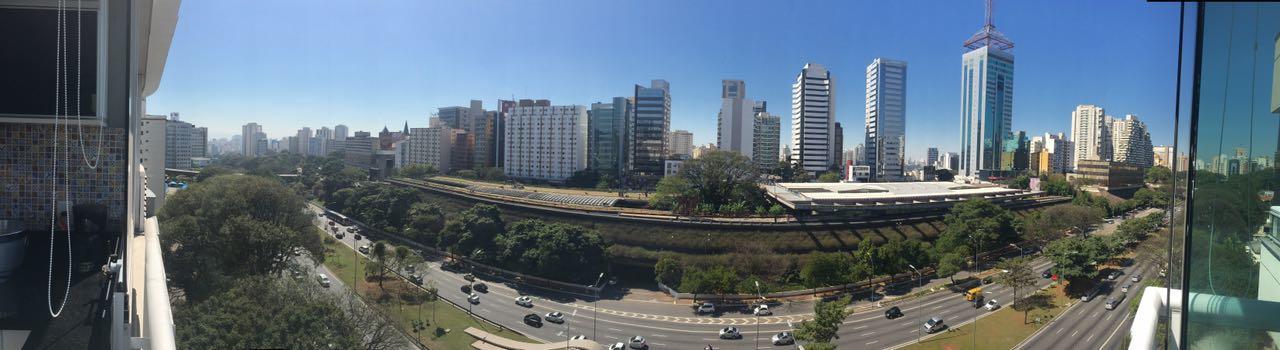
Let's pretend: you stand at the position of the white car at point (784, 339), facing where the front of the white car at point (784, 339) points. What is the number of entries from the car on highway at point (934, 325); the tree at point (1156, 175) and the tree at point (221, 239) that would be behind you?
1

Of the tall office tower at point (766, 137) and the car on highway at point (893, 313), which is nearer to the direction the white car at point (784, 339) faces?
the car on highway

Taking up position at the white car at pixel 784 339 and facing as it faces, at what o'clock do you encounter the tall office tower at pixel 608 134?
The tall office tower is roughly at 8 o'clock from the white car.

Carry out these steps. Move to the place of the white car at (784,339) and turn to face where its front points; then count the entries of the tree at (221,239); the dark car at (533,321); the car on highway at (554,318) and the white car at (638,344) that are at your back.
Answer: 4

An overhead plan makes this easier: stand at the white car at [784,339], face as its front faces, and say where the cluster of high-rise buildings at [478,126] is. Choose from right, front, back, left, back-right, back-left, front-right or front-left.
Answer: back-left

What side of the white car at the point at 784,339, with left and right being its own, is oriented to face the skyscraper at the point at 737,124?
left

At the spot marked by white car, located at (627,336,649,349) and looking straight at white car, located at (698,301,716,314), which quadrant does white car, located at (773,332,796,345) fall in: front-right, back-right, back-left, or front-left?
front-right

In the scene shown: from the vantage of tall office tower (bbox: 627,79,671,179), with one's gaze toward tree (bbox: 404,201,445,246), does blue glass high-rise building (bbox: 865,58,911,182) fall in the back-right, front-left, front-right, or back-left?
back-left

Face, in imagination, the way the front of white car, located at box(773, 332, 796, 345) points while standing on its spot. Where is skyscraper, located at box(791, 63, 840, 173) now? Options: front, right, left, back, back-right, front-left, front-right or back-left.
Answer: left

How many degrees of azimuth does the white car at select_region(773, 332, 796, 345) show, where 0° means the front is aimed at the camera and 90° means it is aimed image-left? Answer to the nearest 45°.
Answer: approximately 270°

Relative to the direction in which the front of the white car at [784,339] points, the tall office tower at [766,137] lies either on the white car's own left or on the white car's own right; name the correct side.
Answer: on the white car's own left

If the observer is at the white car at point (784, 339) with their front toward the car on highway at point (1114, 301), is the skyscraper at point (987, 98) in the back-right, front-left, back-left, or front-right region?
front-left

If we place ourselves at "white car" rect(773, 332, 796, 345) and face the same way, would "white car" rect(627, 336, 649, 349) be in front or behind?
behind

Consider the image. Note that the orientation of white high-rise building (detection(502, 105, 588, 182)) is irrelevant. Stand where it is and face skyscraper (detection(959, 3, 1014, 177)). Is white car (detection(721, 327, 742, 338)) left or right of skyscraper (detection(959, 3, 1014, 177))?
right

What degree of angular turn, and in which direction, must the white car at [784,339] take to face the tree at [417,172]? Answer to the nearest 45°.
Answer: approximately 135° to its left

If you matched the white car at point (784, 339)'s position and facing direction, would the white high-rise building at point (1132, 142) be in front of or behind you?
in front

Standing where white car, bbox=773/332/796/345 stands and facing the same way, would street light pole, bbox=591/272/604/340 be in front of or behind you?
behind
